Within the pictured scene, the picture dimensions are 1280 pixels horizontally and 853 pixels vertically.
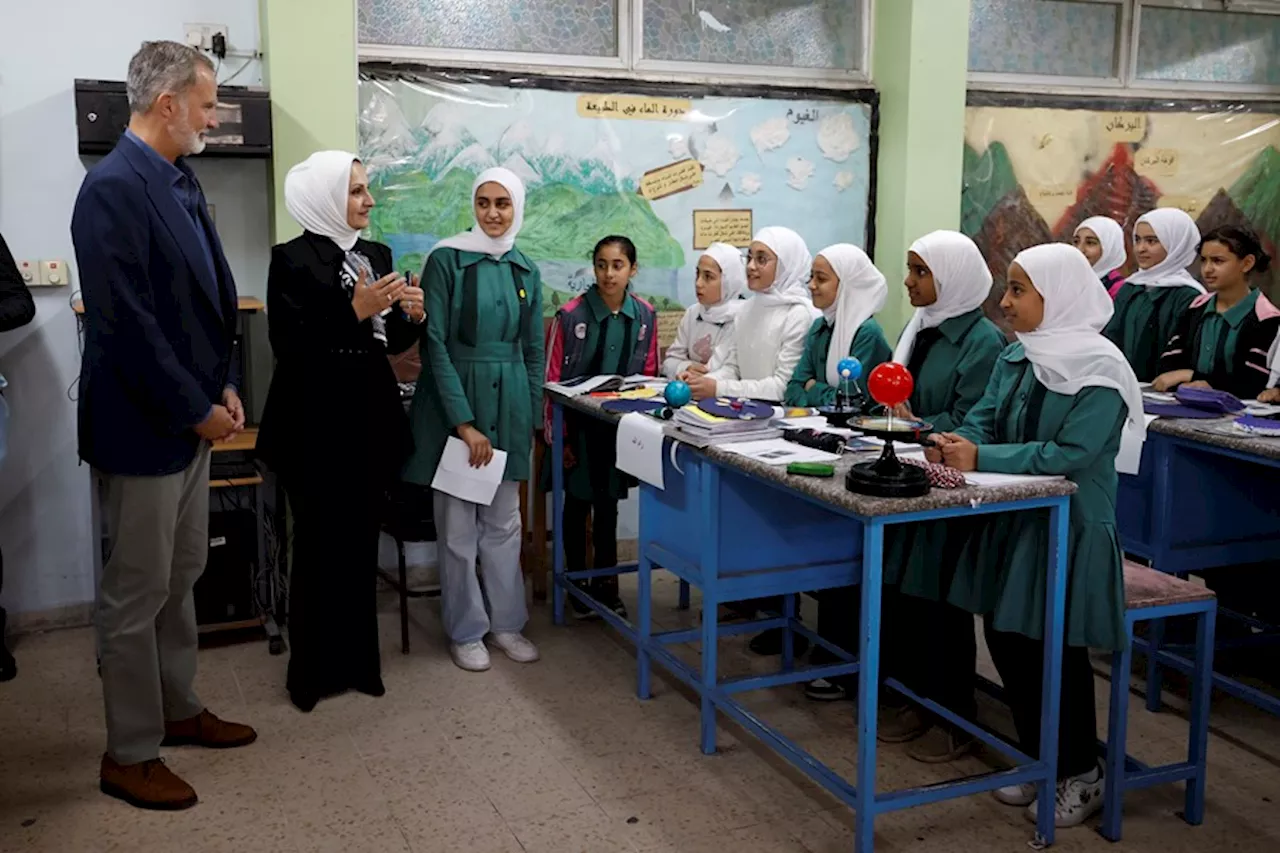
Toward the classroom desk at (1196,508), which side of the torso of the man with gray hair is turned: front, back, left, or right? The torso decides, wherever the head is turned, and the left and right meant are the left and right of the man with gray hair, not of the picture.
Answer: front

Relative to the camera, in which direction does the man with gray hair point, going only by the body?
to the viewer's right

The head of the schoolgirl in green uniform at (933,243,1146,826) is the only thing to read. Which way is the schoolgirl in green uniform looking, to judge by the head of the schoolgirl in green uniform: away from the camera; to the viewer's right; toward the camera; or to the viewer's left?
to the viewer's left

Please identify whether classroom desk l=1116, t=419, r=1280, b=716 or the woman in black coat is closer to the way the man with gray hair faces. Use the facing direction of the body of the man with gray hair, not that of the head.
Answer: the classroom desk
